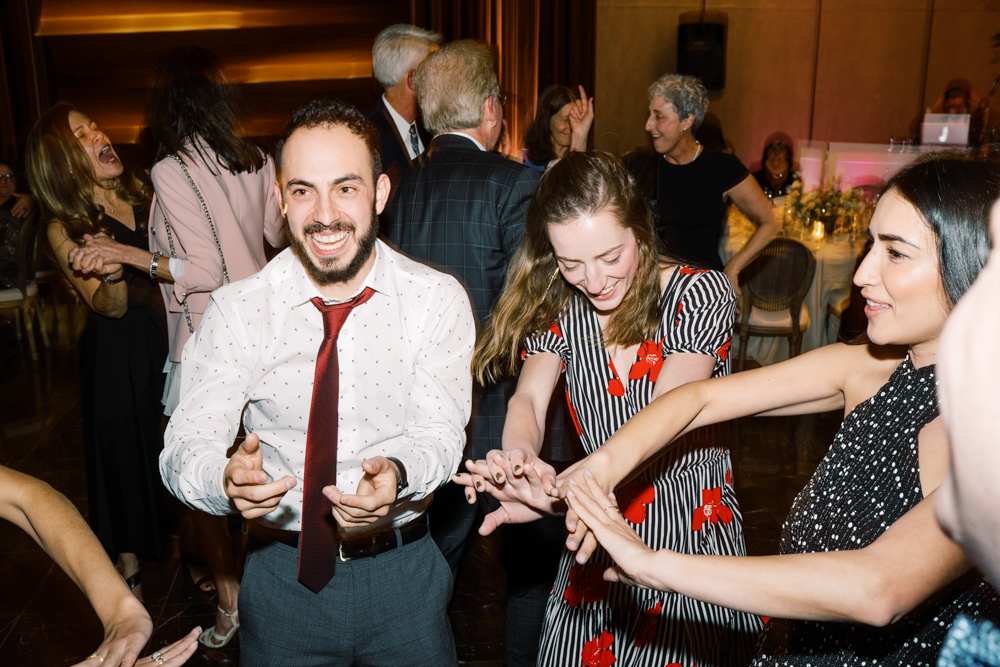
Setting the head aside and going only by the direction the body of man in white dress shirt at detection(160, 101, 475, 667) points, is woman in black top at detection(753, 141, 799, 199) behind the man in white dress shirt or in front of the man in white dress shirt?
behind

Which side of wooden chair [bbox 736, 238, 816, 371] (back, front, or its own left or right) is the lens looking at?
back

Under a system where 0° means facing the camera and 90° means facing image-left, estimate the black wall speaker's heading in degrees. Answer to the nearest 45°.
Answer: approximately 0°

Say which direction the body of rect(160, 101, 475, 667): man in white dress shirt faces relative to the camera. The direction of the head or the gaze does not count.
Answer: toward the camera

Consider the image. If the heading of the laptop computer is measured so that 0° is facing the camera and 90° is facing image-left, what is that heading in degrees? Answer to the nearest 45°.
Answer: approximately 180°

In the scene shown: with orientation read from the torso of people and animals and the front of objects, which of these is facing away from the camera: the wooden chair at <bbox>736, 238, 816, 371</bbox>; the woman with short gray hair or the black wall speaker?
the wooden chair

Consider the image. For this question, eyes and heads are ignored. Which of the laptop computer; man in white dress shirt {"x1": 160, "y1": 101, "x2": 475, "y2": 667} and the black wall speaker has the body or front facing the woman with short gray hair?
the black wall speaker

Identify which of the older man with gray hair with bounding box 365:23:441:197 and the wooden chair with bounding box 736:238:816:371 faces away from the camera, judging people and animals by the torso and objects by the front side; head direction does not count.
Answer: the wooden chair

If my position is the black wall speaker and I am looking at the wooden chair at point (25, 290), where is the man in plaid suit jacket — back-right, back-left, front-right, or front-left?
front-left

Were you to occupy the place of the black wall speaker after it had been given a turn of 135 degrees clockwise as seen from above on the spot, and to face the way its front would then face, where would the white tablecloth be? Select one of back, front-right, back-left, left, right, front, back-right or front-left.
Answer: back-left

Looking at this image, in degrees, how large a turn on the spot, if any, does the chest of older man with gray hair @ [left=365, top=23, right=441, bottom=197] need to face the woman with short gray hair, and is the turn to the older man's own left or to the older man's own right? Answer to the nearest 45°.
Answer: approximately 45° to the older man's own left

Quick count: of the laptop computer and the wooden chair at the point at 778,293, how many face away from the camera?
2

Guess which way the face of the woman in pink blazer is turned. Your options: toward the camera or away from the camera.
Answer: away from the camera

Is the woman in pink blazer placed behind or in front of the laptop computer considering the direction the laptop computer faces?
behind

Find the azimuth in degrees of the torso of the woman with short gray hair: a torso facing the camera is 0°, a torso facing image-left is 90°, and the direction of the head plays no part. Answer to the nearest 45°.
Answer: approximately 45°
